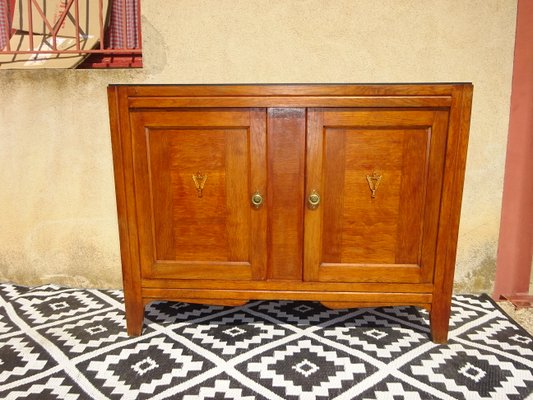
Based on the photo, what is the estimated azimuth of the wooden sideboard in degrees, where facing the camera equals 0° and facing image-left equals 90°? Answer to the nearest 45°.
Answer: approximately 0°

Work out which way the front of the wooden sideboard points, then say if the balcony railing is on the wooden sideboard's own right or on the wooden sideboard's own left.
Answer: on the wooden sideboard's own right

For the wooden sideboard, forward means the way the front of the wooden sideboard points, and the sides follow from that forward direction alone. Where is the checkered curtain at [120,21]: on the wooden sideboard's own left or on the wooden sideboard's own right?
on the wooden sideboard's own right
